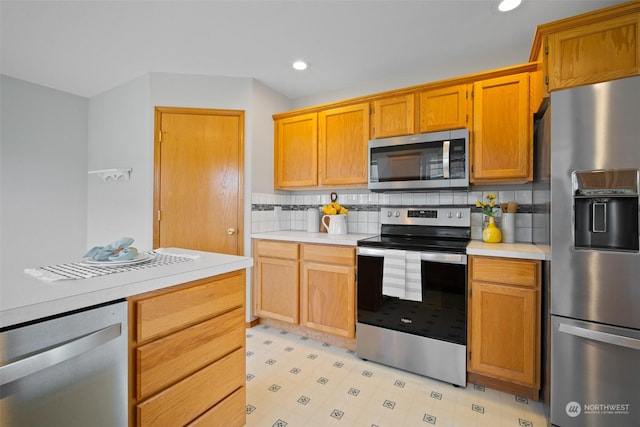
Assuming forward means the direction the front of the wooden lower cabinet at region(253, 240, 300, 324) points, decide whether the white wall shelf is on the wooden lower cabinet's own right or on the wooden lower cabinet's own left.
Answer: on the wooden lower cabinet's own right

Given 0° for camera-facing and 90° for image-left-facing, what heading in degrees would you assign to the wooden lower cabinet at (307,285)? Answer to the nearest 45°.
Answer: approximately 45°

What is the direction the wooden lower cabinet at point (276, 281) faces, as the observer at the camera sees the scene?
facing the viewer and to the left of the viewer

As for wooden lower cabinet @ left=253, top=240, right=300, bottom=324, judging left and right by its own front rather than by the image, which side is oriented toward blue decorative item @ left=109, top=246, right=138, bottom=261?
front

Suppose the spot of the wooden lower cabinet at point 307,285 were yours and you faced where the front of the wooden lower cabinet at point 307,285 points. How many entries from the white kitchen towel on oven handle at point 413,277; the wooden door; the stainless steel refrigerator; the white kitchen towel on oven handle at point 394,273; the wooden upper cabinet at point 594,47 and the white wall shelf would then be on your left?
4

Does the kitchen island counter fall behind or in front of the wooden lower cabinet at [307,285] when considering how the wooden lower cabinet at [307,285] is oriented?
in front

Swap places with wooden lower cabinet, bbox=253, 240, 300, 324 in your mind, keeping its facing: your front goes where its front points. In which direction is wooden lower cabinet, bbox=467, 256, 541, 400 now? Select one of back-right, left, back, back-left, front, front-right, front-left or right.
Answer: left

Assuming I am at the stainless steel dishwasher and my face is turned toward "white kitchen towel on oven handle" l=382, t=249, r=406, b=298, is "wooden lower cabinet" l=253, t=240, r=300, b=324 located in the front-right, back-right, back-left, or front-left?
front-left

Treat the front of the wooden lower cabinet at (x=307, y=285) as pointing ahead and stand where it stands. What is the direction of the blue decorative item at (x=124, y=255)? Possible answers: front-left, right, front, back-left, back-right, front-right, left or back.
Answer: front

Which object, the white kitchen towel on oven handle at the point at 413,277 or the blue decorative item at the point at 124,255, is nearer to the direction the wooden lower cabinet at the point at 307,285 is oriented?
the blue decorative item

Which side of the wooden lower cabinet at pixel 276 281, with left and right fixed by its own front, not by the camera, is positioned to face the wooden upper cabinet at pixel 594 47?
left
